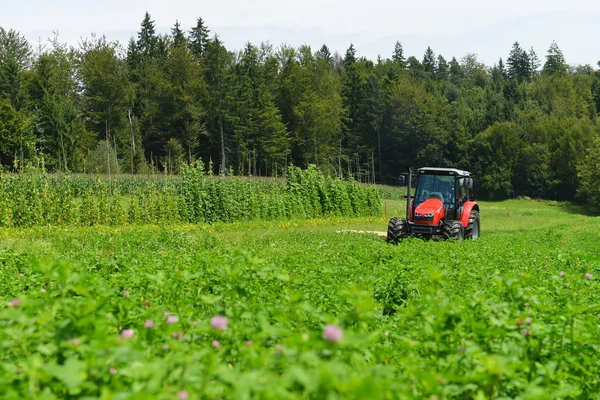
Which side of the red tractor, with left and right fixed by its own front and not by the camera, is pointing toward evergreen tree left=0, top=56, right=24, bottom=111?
right
